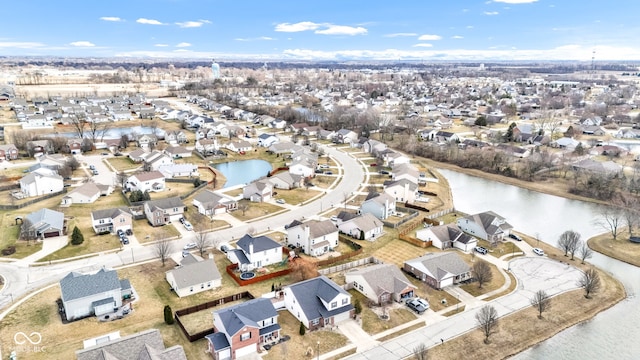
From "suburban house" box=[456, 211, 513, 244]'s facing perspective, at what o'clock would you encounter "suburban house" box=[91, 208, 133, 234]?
"suburban house" box=[91, 208, 133, 234] is roughly at 4 o'clock from "suburban house" box=[456, 211, 513, 244].

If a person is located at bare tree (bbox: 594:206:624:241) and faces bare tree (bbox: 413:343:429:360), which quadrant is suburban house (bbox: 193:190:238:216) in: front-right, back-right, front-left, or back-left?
front-right

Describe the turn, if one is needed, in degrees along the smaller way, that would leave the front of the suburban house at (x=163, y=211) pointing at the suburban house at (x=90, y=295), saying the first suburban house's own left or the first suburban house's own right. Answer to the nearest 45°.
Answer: approximately 45° to the first suburban house's own right

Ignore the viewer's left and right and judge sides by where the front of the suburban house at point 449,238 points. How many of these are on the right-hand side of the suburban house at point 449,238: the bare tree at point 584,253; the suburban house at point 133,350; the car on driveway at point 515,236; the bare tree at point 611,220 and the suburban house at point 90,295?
2

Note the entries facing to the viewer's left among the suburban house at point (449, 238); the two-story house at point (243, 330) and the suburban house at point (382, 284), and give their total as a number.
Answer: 0

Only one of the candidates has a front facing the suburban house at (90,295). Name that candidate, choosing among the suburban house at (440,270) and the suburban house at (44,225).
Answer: the suburban house at (44,225)

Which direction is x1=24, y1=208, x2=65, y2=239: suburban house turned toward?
toward the camera

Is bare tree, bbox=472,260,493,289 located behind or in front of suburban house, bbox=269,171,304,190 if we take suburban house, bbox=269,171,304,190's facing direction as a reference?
in front

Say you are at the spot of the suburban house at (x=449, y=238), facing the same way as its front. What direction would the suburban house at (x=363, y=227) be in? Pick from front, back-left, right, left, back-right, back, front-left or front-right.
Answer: back-right

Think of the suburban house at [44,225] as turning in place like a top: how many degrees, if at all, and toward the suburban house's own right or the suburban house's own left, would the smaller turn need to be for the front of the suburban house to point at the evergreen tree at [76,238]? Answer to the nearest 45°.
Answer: approximately 45° to the suburban house's own left

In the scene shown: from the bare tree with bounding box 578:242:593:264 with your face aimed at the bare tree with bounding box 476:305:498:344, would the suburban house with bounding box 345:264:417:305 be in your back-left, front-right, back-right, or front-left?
front-right

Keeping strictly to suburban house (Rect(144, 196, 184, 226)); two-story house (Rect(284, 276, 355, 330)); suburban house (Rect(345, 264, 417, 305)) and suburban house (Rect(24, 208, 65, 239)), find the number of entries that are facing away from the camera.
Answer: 0

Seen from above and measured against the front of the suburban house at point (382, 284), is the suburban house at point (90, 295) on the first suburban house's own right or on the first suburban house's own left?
on the first suburban house's own right

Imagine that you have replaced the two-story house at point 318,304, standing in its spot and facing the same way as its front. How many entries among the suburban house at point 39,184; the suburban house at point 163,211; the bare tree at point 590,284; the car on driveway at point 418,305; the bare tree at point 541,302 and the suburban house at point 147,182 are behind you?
3

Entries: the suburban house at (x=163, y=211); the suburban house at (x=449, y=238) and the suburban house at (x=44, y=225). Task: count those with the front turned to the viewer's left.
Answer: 0

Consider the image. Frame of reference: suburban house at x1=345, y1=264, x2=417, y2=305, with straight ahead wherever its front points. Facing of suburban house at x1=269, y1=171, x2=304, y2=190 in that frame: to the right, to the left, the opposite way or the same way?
the same way

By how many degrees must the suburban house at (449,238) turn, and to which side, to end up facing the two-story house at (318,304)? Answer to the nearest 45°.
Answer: approximately 90° to its right
